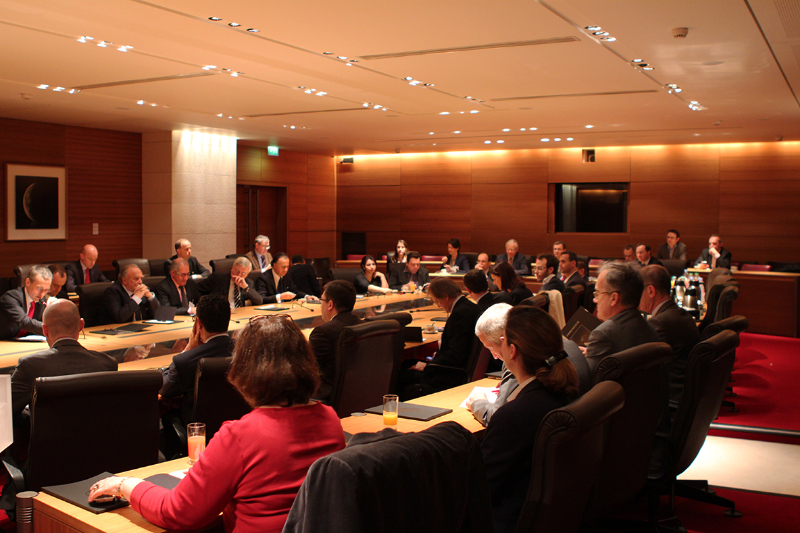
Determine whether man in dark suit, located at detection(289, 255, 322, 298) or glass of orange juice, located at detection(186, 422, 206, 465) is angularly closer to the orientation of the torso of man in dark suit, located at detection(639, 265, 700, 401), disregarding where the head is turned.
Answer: the man in dark suit

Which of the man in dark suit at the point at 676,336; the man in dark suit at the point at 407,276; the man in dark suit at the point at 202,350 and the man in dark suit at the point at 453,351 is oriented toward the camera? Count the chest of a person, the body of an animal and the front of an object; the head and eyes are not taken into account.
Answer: the man in dark suit at the point at 407,276

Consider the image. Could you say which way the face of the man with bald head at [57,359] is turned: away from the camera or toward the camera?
away from the camera

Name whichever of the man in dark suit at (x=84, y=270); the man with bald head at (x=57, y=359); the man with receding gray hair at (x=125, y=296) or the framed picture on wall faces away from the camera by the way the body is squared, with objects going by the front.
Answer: the man with bald head at (x=57, y=359)

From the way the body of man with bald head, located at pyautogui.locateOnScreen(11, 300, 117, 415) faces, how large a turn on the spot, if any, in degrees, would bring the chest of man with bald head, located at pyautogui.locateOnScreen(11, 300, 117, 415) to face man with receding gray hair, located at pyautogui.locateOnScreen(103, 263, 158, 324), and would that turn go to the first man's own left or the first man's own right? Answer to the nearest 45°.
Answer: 0° — they already face them

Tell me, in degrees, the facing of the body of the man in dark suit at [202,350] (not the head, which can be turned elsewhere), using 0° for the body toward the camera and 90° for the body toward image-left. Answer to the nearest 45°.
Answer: approximately 135°

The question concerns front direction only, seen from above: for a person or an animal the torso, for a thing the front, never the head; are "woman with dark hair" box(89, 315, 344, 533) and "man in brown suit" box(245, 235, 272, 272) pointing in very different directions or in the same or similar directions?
very different directions

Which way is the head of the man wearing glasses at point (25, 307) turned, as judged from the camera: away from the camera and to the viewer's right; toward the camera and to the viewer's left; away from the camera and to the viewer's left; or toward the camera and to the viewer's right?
toward the camera and to the viewer's right

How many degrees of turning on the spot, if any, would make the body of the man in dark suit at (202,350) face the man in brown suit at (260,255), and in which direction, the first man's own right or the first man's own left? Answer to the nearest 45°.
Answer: approximately 45° to the first man's own right

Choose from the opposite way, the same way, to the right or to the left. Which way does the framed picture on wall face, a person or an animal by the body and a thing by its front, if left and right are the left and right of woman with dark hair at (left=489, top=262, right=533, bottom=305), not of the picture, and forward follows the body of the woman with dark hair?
the opposite way

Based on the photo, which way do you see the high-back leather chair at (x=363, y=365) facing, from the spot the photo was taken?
facing away from the viewer and to the left of the viewer

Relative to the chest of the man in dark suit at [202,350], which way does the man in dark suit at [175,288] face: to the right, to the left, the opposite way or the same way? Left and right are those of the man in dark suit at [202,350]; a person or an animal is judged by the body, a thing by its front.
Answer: the opposite way

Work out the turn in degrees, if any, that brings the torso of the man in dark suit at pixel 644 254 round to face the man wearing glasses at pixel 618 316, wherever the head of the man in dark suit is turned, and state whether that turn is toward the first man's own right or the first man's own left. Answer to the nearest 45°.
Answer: approximately 45° to the first man's own left

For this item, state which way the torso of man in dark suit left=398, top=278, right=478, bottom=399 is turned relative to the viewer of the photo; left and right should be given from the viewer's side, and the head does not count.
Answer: facing to the left of the viewer

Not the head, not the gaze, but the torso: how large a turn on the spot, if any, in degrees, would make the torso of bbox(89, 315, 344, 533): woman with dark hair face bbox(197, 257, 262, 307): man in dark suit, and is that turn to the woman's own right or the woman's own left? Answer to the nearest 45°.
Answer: approximately 45° to the woman's own right
